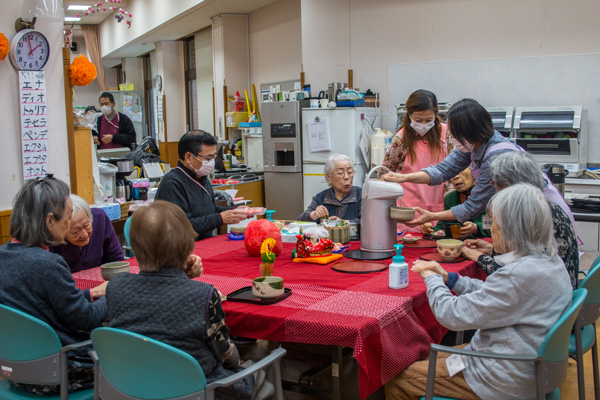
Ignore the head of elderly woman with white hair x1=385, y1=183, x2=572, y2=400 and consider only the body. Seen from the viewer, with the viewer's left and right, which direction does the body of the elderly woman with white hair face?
facing to the left of the viewer

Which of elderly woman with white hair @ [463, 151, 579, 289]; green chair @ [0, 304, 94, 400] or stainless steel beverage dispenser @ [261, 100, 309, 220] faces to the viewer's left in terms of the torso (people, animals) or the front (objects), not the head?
the elderly woman with white hair

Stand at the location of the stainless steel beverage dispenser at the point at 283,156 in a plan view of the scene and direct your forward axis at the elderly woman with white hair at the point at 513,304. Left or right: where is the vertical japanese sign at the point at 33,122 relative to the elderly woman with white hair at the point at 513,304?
right

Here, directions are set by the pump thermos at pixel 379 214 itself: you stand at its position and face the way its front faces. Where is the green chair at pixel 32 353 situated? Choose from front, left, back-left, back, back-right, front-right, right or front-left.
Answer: back-right

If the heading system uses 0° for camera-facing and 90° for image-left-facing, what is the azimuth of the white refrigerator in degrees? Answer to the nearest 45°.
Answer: approximately 0°

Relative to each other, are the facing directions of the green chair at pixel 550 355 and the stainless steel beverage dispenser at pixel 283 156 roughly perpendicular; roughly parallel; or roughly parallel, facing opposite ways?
roughly perpendicular

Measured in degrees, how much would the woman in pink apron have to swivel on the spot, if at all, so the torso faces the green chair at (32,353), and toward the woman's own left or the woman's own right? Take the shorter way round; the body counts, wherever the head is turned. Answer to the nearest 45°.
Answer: approximately 45° to the woman's own right

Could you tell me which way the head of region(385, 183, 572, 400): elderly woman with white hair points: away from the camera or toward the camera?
away from the camera

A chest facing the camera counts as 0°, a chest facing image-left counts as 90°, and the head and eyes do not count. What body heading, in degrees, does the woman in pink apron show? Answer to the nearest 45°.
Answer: approximately 0°

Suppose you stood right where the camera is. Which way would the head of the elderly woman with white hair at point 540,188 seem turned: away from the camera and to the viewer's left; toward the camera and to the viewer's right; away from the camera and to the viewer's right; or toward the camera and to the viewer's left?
away from the camera and to the viewer's left

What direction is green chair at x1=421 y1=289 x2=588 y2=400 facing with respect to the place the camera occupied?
facing to the left of the viewer

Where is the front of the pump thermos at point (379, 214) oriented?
to the viewer's right

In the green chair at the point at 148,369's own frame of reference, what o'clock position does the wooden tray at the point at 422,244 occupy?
The wooden tray is roughly at 12 o'clock from the green chair.
